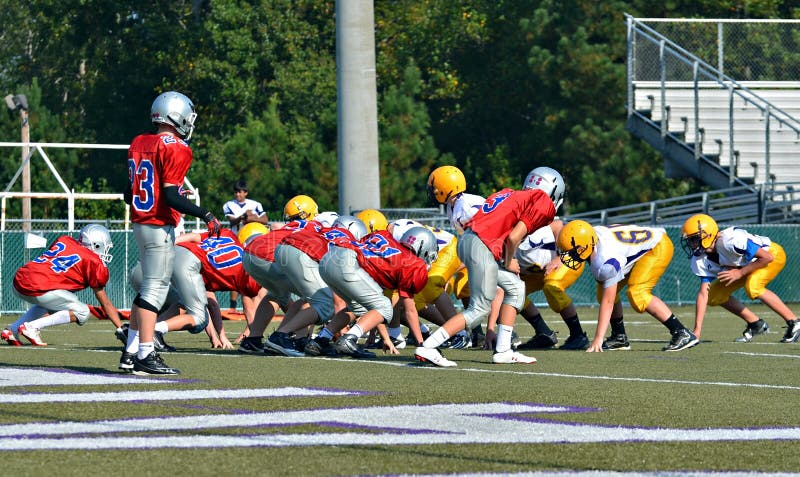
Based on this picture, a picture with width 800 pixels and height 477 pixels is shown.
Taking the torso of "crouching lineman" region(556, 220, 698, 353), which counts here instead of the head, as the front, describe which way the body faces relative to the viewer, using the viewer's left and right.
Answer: facing to the left of the viewer

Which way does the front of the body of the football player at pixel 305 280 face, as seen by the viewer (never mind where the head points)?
to the viewer's right

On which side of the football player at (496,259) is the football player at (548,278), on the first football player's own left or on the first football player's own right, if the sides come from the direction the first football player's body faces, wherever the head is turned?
on the first football player's own left

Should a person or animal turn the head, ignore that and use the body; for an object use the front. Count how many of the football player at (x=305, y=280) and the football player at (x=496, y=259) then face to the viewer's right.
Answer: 2

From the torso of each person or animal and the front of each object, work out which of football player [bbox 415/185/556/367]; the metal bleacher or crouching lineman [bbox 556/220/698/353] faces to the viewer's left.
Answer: the crouching lineman

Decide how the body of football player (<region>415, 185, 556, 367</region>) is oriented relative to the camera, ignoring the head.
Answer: to the viewer's right

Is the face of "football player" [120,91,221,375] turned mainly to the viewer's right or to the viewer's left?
to the viewer's right

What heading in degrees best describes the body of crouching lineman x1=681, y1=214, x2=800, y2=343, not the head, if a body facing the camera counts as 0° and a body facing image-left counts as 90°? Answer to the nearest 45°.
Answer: approximately 45°

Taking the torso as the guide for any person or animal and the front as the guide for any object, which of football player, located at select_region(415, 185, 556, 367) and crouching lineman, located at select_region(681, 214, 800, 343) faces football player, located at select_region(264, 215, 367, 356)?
the crouching lineman

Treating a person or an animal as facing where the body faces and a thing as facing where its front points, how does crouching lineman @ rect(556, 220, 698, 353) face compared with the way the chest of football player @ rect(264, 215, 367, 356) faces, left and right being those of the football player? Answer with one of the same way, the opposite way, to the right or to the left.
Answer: the opposite way

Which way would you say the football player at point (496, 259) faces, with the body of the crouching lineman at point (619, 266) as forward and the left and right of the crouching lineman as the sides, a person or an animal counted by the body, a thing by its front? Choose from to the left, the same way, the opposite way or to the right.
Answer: the opposite way
